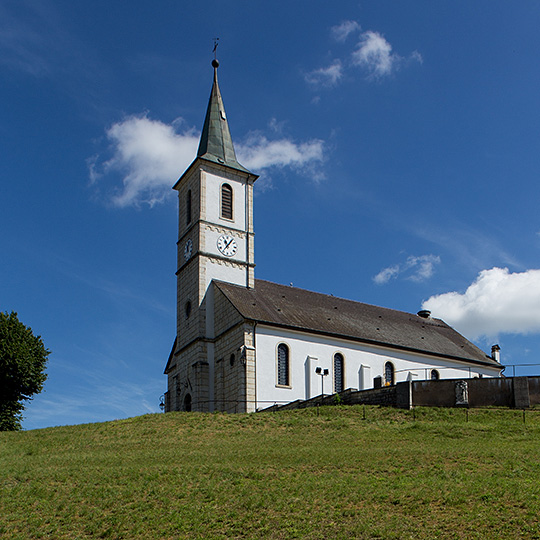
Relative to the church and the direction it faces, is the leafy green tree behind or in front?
in front

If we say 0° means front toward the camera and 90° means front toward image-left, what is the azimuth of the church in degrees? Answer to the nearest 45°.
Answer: approximately 45°

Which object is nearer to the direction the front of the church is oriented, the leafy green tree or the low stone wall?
the leafy green tree

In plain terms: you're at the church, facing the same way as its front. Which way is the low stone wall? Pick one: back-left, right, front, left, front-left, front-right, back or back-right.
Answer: left
